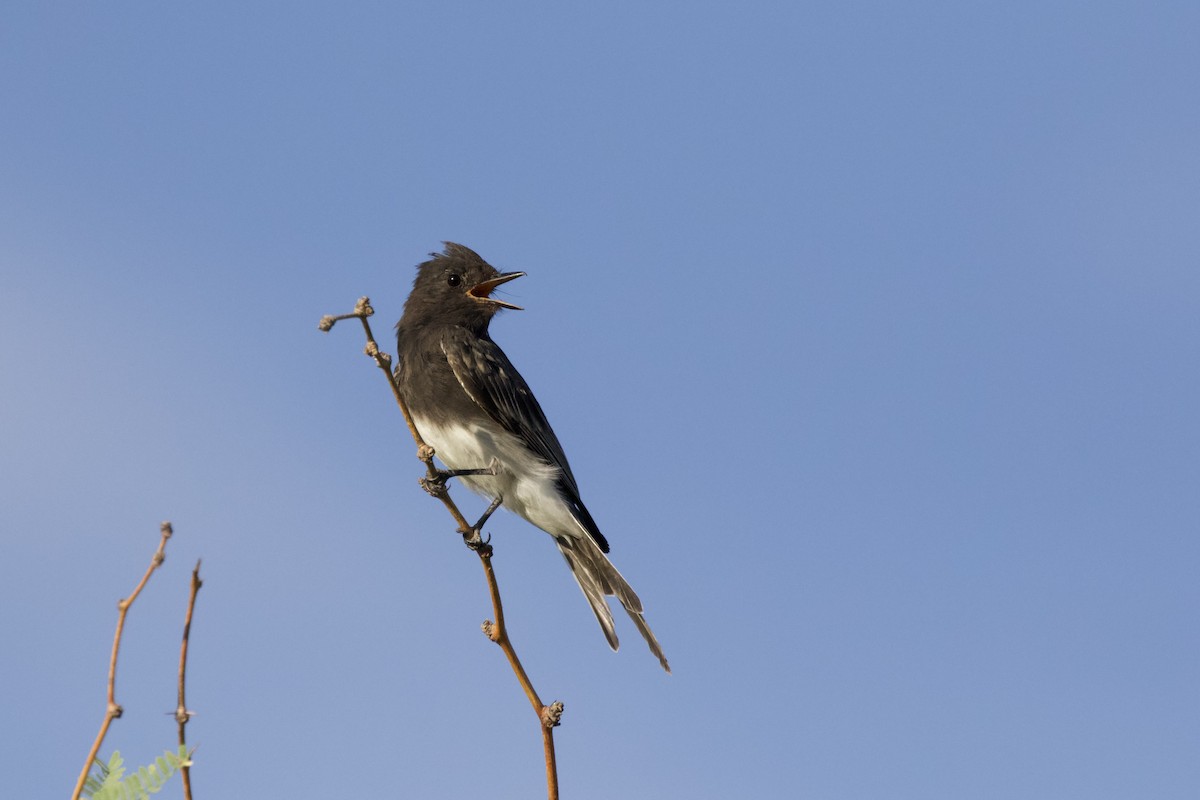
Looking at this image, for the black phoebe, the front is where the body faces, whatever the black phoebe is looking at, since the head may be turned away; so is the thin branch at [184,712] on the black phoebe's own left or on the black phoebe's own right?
on the black phoebe's own right

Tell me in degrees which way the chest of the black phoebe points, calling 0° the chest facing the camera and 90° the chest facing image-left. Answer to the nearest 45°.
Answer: approximately 90°
